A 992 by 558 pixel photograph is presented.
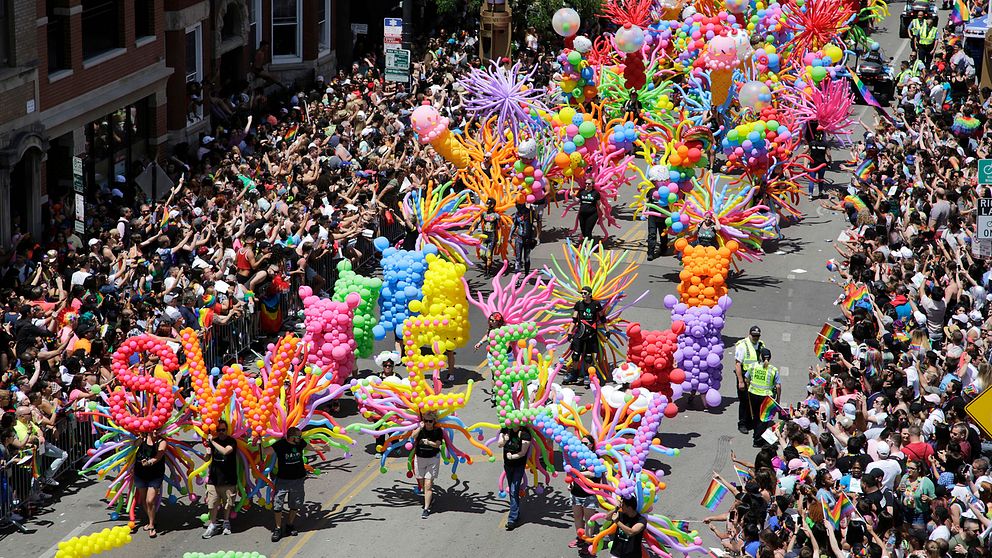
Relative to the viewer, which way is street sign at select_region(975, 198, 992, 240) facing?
toward the camera

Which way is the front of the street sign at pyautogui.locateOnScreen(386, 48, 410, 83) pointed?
toward the camera

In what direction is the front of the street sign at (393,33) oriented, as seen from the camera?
facing the viewer

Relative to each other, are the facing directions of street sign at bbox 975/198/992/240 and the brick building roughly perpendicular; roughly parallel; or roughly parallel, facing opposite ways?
roughly perpendicular

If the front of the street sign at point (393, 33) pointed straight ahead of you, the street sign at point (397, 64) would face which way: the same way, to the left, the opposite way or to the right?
the same way

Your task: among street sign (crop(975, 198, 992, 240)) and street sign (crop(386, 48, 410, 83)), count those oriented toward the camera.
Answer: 2

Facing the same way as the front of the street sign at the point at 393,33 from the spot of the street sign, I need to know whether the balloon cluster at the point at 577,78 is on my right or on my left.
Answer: on my left

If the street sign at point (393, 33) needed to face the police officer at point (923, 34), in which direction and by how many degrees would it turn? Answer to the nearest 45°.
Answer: approximately 135° to its left

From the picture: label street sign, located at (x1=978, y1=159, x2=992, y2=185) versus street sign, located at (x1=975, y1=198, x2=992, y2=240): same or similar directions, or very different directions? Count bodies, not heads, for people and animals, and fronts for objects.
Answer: same or similar directions

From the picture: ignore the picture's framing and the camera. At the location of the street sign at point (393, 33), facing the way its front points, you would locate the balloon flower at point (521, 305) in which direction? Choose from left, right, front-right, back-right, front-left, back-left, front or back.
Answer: front

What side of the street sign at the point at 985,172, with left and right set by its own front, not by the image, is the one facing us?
front

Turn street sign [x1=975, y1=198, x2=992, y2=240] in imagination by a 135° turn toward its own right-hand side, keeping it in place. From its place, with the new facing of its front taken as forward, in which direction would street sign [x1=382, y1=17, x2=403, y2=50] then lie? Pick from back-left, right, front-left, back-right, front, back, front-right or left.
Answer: front

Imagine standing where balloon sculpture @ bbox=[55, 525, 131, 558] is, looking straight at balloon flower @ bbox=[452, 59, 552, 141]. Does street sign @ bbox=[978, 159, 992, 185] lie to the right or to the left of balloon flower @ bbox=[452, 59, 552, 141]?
right

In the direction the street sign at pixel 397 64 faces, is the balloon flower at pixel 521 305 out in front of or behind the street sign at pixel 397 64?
in front

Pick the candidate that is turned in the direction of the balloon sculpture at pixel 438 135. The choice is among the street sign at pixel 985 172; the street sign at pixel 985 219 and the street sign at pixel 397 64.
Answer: the street sign at pixel 397 64

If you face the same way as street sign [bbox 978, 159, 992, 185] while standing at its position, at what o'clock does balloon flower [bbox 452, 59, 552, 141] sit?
The balloon flower is roughly at 4 o'clock from the street sign.

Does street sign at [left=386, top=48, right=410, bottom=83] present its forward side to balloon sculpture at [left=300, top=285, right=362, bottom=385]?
yes

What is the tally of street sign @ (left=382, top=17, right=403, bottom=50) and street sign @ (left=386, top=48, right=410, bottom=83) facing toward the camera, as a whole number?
2
